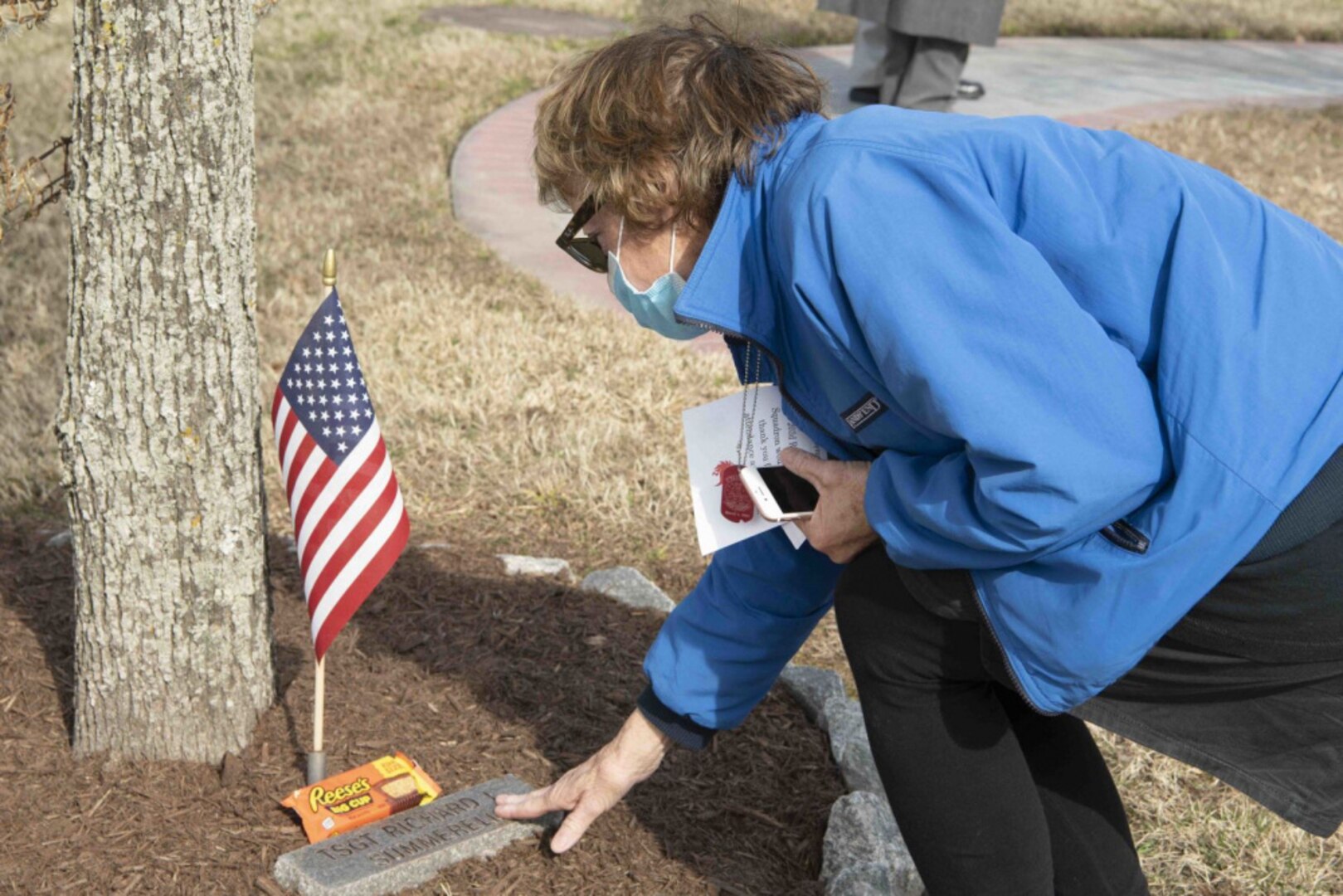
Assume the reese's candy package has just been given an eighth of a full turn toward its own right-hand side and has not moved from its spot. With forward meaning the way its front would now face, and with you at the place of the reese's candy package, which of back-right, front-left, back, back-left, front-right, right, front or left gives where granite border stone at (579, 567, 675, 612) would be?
back

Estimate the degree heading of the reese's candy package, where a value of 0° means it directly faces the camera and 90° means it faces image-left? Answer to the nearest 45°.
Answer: approximately 0°
